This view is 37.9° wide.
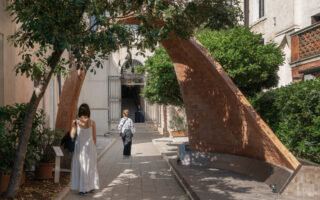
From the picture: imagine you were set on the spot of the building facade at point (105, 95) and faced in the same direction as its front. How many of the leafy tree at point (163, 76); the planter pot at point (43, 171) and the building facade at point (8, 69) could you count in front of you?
3

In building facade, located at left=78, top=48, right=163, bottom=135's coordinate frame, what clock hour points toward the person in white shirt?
The person in white shirt is roughly at 12 o'clock from the building facade.

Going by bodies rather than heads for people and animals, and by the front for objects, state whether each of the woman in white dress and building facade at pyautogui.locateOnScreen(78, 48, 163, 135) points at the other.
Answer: yes

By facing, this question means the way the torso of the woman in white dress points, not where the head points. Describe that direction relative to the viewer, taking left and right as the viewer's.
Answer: facing away from the viewer

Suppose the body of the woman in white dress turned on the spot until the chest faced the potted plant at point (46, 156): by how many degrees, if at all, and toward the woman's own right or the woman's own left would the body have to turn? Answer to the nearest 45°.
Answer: approximately 45° to the woman's own left

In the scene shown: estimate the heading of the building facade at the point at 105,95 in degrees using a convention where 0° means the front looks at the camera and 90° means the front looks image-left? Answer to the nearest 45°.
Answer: approximately 0°

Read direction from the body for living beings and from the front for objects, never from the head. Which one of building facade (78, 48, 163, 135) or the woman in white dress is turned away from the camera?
the woman in white dress
